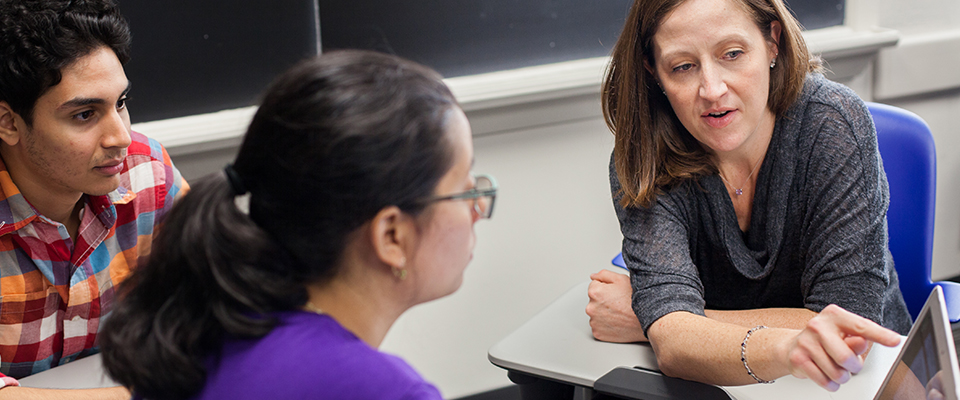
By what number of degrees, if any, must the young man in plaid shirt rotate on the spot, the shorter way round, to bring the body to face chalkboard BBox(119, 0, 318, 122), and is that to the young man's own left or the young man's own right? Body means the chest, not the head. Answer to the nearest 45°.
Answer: approximately 90° to the young man's own left

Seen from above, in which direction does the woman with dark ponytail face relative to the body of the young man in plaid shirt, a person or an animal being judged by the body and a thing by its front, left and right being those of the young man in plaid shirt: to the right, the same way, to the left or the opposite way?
to the left

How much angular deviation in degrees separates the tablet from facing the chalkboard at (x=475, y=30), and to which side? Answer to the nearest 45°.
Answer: approximately 90° to its right

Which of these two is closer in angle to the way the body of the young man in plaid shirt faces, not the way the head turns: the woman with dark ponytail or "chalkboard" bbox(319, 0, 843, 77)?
the woman with dark ponytail

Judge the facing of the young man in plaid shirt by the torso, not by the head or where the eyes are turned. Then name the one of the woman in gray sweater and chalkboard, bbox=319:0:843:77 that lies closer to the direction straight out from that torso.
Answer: the woman in gray sweater

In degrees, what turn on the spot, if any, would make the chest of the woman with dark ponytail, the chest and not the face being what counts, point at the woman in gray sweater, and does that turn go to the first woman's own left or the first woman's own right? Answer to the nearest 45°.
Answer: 0° — they already face them

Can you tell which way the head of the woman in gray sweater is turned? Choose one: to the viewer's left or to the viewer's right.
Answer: to the viewer's left

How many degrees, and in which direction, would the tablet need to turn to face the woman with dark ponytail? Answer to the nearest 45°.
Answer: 0° — it already faces them

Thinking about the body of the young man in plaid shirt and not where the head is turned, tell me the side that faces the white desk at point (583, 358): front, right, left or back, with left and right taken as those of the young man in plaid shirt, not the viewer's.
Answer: front

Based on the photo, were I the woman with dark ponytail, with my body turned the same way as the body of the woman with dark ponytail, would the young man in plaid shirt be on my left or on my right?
on my left

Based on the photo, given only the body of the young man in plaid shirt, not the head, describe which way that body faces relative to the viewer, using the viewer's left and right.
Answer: facing the viewer and to the right of the viewer

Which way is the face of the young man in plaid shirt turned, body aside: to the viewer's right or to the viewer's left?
to the viewer's right

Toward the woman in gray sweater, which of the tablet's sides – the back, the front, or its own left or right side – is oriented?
right

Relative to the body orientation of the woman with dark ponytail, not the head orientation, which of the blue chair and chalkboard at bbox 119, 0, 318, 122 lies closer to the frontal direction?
the blue chair
